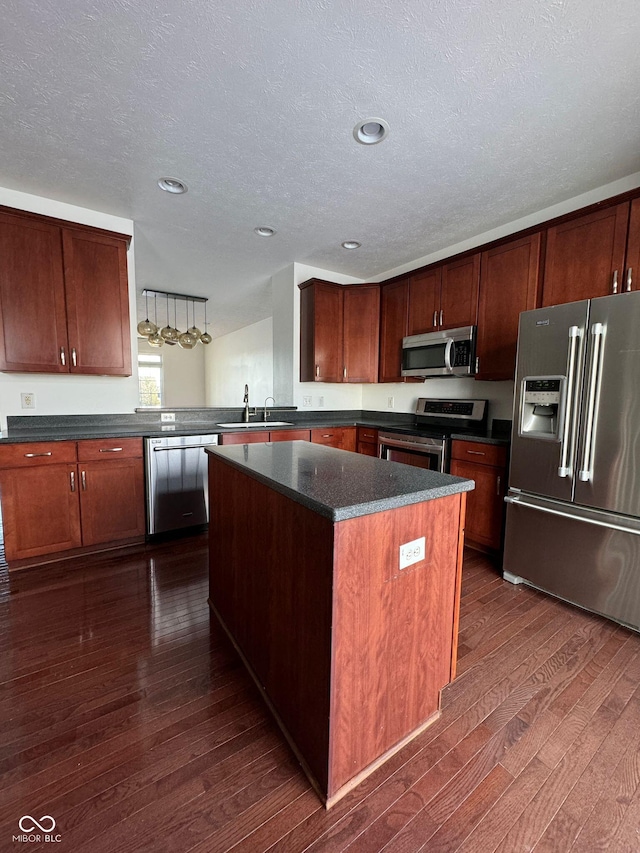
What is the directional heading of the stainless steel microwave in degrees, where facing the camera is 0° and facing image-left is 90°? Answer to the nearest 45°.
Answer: approximately 45°

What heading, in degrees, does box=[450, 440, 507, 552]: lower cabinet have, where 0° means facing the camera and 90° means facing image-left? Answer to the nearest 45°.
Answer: approximately 45°

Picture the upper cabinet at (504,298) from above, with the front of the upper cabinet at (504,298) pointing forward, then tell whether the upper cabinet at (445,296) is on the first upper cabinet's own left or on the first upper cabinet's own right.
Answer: on the first upper cabinet's own right

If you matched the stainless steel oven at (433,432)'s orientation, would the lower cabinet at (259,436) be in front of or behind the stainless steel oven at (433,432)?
in front

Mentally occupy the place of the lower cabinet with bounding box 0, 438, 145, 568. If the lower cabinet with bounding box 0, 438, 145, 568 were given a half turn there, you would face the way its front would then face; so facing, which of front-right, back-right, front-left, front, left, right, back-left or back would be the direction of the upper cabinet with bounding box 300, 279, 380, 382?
right

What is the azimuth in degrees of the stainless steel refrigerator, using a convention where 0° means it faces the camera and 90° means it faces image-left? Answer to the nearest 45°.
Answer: approximately 45°

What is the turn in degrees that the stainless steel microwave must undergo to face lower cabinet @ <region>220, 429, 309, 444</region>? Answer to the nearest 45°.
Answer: approximately 45° to its right

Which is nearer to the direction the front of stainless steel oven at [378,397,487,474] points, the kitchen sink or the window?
the kitchen sink

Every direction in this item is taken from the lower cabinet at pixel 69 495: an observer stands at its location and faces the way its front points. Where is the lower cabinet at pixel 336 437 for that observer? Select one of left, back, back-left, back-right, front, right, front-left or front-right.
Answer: left

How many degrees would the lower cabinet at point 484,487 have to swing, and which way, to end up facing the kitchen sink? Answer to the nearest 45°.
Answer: approximately 45° to its right
